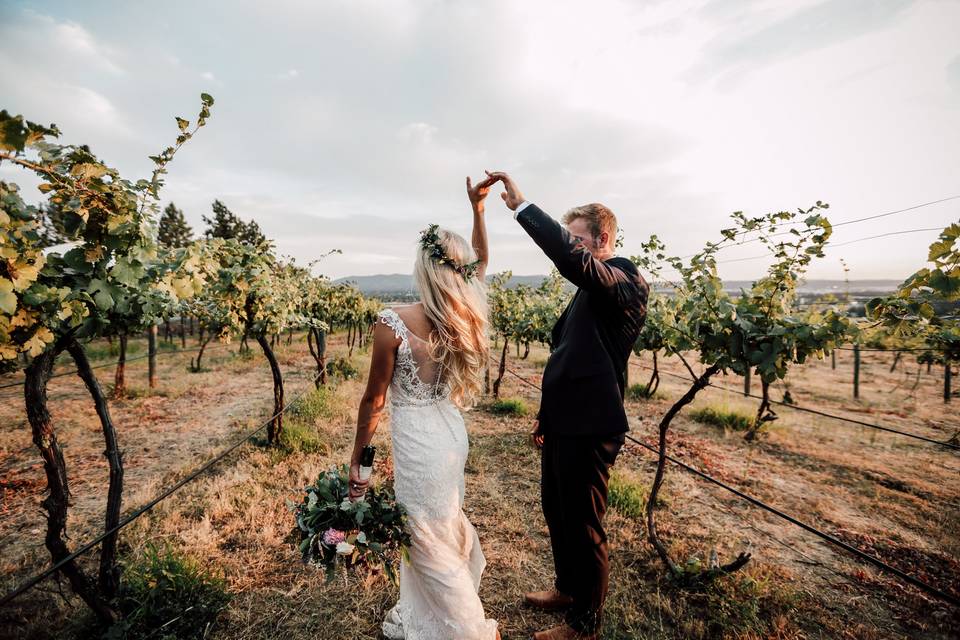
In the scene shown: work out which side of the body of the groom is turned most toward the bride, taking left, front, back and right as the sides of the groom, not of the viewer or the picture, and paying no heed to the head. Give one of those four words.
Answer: front

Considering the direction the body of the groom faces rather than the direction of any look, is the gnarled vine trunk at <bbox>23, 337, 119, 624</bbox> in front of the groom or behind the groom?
in front

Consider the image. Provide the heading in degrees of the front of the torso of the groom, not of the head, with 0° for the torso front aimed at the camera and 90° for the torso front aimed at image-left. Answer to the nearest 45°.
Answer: approximately 90°

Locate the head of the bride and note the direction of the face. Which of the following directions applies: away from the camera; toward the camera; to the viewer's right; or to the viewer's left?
away from the camera

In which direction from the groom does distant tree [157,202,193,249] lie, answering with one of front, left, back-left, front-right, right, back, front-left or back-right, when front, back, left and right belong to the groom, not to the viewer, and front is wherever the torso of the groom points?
front-right

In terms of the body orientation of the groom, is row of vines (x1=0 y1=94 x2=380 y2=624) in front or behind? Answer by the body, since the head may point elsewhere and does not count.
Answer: in front

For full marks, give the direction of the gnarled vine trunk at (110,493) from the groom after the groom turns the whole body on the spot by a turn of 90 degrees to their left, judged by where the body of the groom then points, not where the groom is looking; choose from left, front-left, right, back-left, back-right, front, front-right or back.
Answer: right
